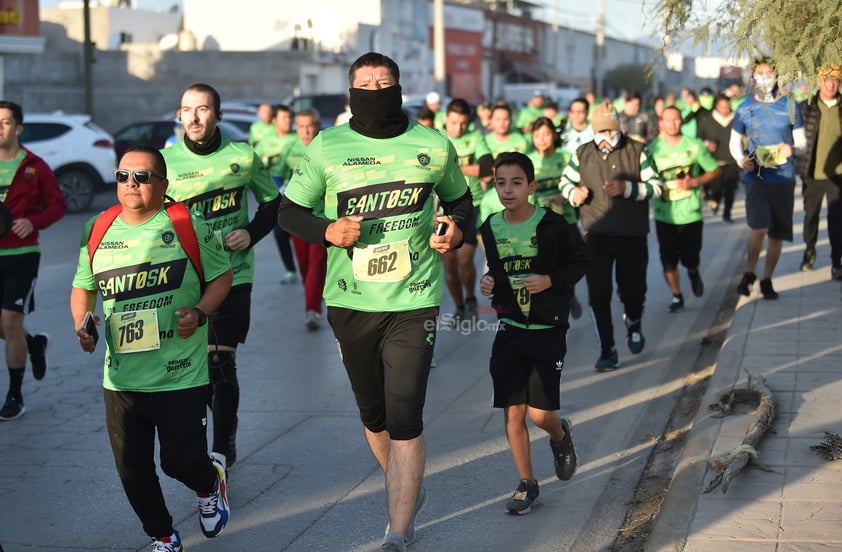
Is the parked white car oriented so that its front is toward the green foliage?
no

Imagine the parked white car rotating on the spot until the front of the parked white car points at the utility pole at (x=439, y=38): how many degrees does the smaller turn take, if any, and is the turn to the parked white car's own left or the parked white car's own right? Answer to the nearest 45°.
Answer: approximately 135° to the parked white car's own right

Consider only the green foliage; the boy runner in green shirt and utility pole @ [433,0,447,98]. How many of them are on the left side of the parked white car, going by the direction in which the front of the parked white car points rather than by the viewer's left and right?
2

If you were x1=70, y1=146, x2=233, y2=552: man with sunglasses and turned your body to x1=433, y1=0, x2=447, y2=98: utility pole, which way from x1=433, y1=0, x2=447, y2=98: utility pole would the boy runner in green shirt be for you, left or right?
right

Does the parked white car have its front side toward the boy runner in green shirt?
no
